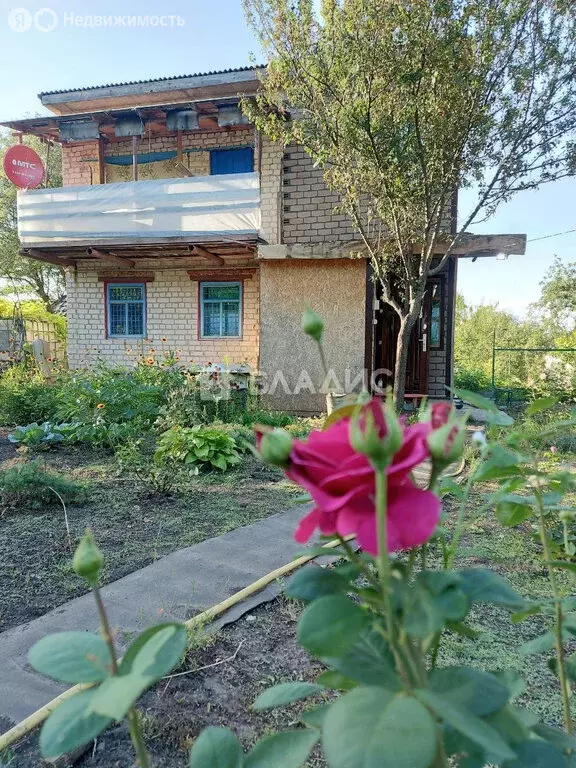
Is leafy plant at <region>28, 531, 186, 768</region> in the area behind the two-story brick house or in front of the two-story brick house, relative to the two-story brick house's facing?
in front

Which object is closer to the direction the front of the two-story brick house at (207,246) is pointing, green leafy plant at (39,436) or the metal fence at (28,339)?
the green leafy plant

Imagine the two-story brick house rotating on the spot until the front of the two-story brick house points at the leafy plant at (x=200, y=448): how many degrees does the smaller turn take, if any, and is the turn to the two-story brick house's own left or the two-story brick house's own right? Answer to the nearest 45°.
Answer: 0° — it already faces it

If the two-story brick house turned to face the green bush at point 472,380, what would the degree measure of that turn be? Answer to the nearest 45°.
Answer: approximately 135° to its left

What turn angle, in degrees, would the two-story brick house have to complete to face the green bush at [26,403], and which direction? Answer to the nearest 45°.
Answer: approximately 45° to its right

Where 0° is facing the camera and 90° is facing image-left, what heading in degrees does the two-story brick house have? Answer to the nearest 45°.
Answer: approximately 0°

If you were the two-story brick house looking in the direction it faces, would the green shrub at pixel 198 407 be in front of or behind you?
in front

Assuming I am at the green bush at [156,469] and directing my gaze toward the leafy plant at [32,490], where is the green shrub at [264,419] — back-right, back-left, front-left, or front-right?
back-right

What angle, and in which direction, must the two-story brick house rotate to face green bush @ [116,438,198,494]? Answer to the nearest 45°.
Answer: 0° — it already faces it

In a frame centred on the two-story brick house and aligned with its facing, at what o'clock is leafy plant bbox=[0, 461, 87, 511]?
The leafy plant is roughly at 12 o'clock from the two-story brick house.
